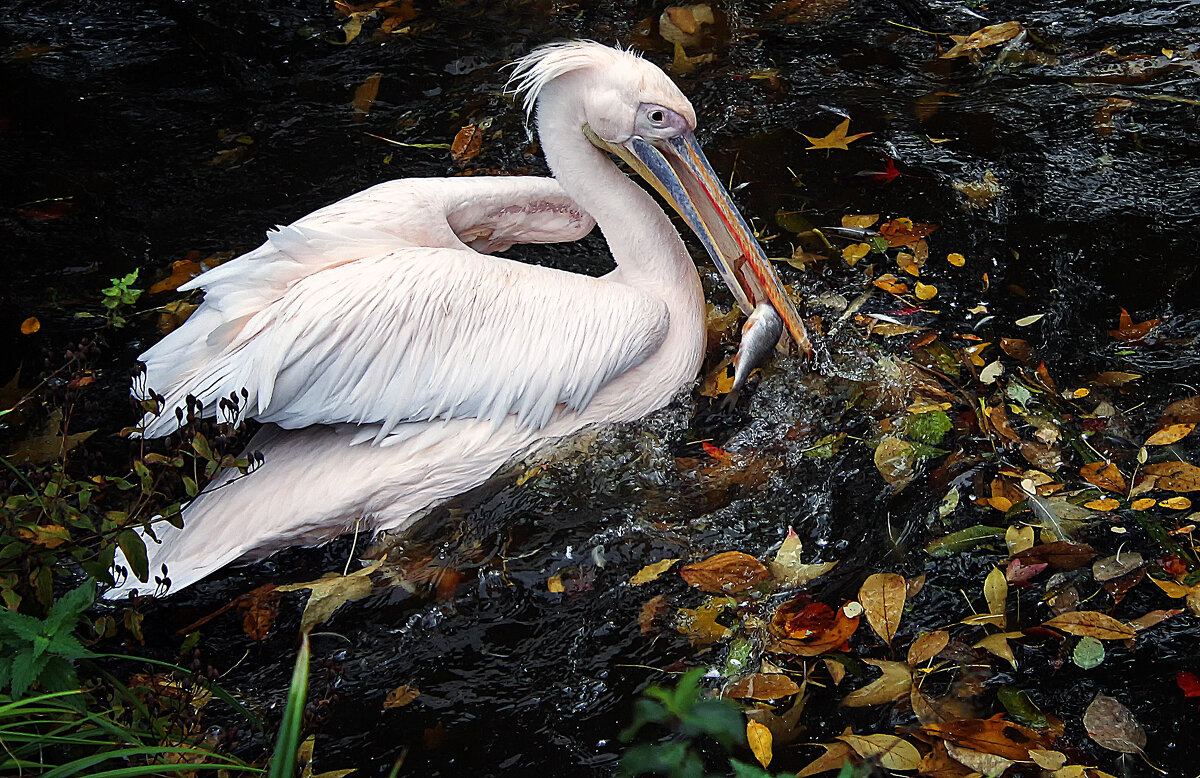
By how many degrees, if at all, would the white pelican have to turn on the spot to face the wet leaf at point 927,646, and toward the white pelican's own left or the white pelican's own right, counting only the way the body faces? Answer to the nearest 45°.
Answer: approximately 45° to the white pelican's own right

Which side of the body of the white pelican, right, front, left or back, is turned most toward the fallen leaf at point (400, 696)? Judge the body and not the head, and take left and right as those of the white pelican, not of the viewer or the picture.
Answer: right

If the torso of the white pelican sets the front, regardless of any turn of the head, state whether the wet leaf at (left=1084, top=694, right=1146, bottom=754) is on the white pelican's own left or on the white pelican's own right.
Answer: on the white pelican's own right

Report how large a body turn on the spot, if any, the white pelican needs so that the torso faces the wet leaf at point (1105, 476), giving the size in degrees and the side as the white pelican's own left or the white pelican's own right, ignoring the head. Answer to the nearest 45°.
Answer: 0° — it already faces it

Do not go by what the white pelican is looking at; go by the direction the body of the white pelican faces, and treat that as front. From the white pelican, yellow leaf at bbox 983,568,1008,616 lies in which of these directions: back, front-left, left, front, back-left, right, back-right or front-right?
front-right

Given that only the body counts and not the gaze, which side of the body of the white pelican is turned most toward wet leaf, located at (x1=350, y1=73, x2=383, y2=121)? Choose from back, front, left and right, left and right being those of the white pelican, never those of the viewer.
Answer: left

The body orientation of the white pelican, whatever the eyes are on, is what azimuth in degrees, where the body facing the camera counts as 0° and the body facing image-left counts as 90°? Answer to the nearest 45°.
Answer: approximately 270°

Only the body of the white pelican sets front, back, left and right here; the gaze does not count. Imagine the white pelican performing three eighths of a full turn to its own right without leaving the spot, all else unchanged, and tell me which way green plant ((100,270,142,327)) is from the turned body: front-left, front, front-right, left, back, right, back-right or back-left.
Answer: right

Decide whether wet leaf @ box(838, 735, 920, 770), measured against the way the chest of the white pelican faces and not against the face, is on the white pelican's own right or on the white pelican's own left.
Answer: on the white pelican's own right
